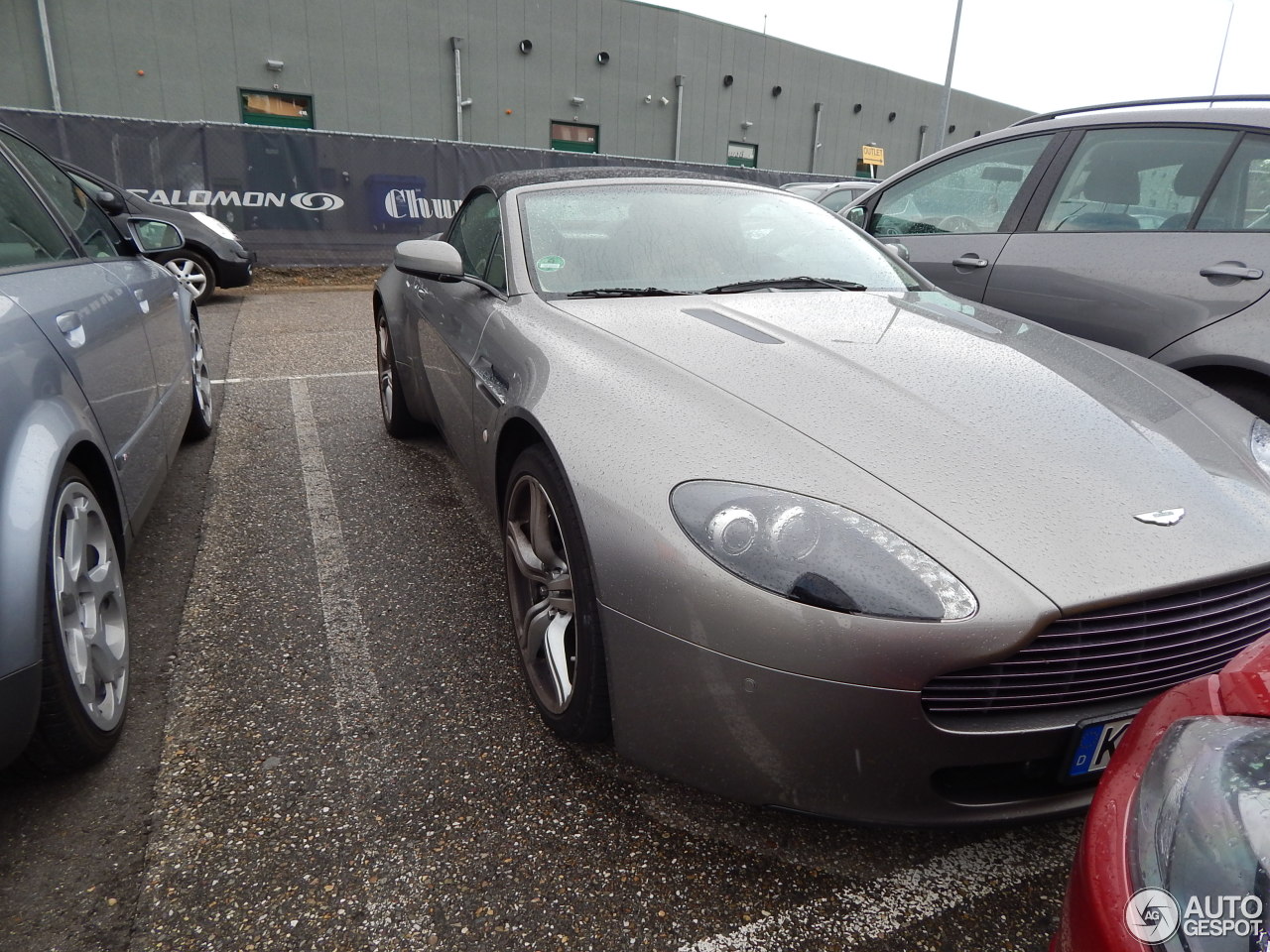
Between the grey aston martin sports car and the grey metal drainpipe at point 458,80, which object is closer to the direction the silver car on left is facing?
the grey metal drainpipe

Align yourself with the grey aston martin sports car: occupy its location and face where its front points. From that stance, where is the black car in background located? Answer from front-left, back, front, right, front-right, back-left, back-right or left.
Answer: back

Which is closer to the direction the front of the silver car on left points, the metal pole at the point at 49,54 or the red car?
the metal pole

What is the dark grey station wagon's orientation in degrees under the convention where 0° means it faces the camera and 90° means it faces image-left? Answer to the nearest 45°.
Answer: approximately 135°

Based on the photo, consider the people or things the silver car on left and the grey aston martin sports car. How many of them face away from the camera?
1

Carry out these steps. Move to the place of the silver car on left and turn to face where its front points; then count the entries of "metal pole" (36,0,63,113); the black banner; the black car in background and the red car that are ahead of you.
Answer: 3

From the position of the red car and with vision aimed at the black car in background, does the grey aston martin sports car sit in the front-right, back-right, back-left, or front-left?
front-right

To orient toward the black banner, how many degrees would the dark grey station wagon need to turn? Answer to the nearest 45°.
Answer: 0° — it already faces it

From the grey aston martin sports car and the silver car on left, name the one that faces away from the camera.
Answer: the silver car on left

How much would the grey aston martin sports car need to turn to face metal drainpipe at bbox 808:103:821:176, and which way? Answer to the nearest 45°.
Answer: approximately 135° to its left

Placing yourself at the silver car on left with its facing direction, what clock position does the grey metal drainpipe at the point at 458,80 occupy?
The grey metal drainpipe is roughly at 1 o'clock from the silver car on left.

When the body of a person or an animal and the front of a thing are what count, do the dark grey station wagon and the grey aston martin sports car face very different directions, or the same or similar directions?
very different directions

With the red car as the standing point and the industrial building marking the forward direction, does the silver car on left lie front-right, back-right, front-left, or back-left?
front-left

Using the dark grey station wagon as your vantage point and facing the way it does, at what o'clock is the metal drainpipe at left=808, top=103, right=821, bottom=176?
The metal drainpipe is roughly at 1 o'clock from the dark grey station wagon.

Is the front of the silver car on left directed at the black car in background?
yes

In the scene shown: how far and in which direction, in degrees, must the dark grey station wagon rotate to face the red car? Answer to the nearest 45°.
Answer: approximately 135° to its left

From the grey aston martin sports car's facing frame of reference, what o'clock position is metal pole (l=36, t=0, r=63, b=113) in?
The metal pole is roughly at 6 o'clock from the grey aston martin sports car.

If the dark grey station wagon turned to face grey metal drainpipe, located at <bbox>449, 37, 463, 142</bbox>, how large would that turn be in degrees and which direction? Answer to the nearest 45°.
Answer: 0° — it already faces it

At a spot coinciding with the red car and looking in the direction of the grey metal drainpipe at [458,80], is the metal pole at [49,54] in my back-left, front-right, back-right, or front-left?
front-left

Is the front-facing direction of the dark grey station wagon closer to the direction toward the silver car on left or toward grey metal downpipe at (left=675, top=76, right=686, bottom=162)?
the grey metal downpipe

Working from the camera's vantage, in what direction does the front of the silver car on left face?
facing away from the viewer
